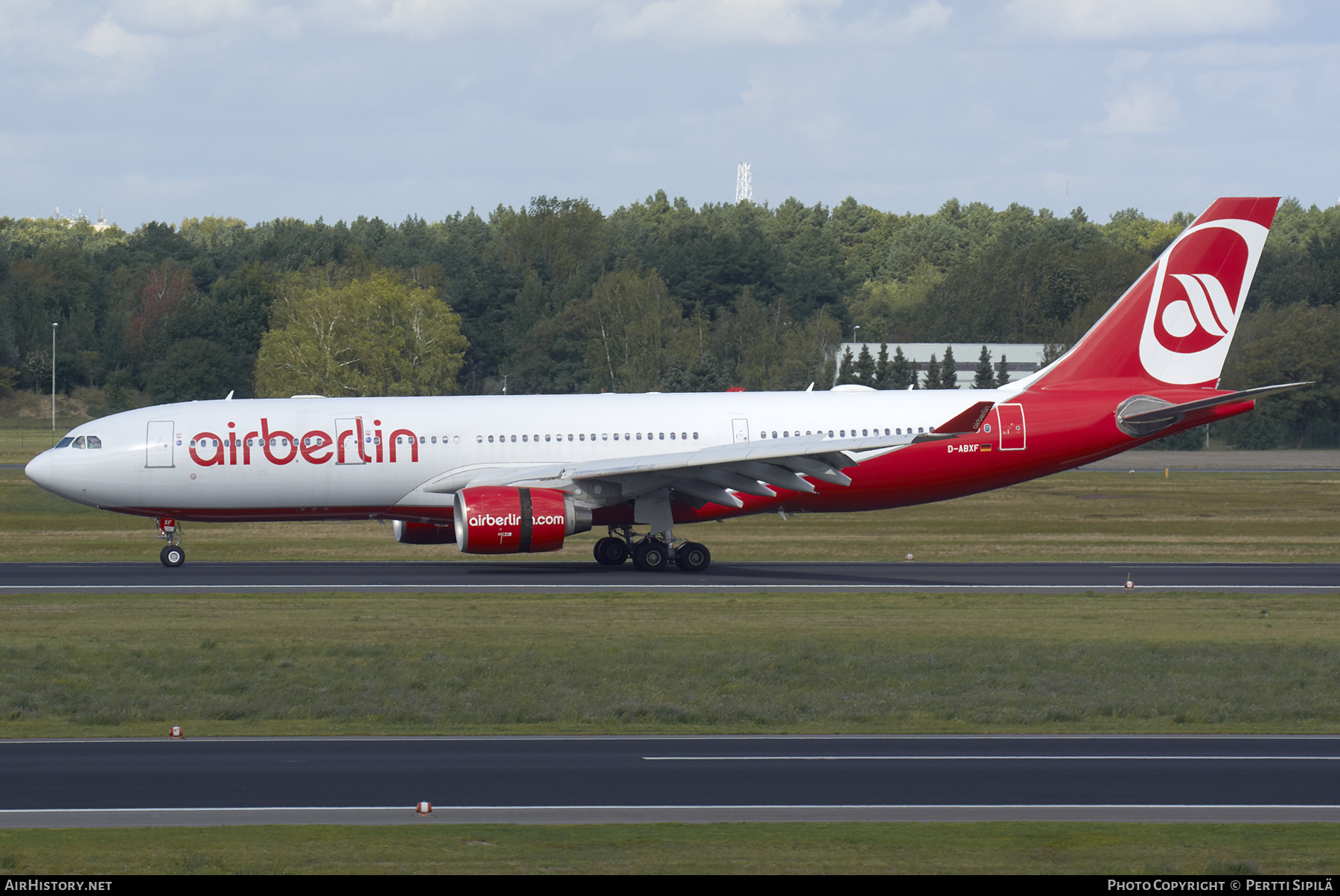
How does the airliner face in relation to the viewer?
to the viewer's left
